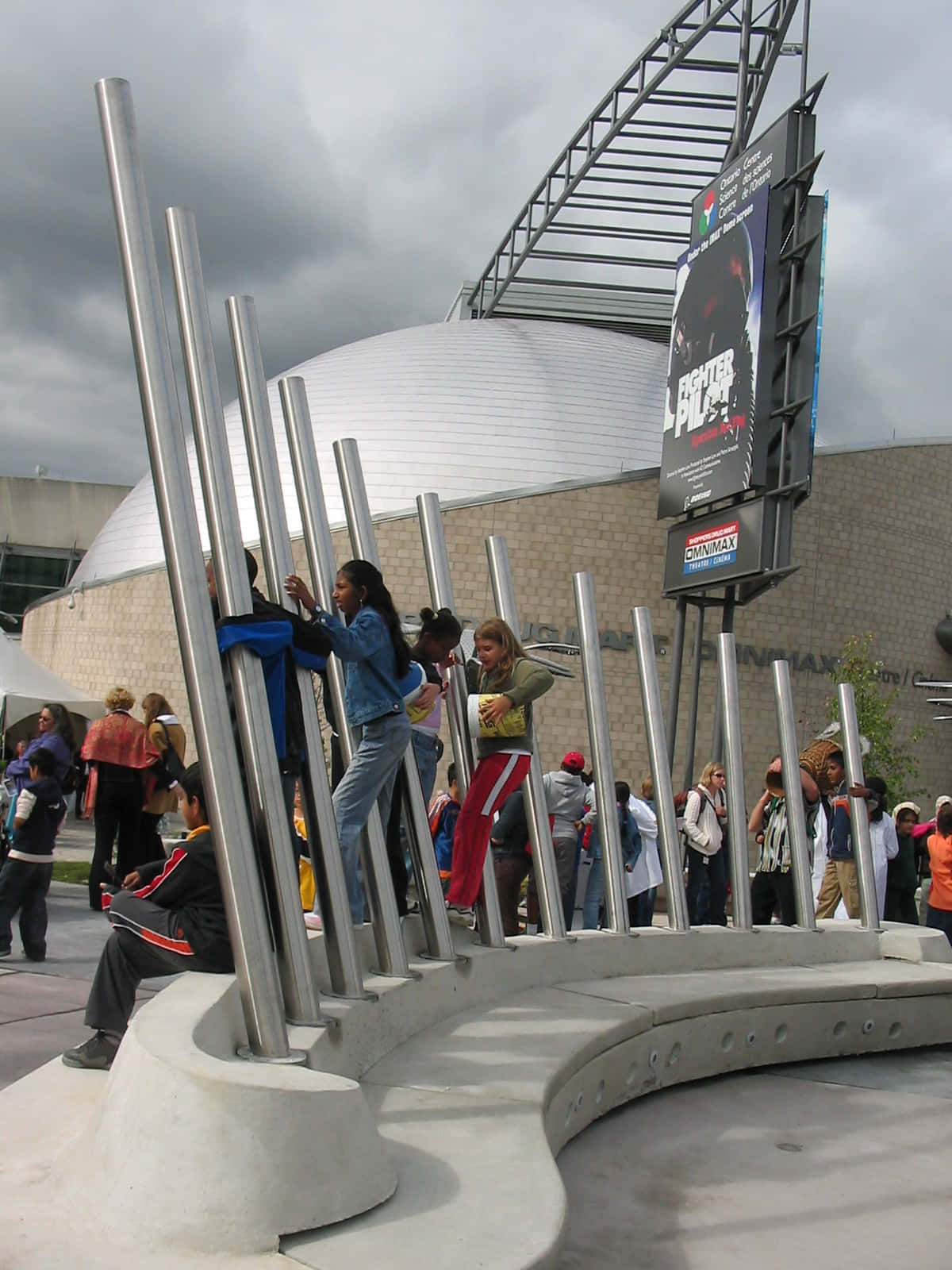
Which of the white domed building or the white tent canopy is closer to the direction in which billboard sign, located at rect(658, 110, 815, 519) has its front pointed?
the white tent canopy

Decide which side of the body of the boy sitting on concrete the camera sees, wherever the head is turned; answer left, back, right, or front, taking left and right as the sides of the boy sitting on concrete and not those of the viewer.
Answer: left

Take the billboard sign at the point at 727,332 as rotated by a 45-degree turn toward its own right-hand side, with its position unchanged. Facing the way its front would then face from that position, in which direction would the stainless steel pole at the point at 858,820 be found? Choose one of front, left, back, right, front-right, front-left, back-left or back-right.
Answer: left

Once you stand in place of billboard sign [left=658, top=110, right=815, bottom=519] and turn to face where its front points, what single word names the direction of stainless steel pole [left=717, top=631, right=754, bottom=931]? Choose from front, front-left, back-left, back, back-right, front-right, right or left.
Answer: front-left

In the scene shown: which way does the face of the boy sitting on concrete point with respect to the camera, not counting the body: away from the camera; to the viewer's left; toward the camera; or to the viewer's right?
to the viewer's left

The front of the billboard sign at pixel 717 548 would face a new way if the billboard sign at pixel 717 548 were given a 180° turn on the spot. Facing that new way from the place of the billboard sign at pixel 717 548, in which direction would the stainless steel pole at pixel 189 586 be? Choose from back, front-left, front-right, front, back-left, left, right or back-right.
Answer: back-right
